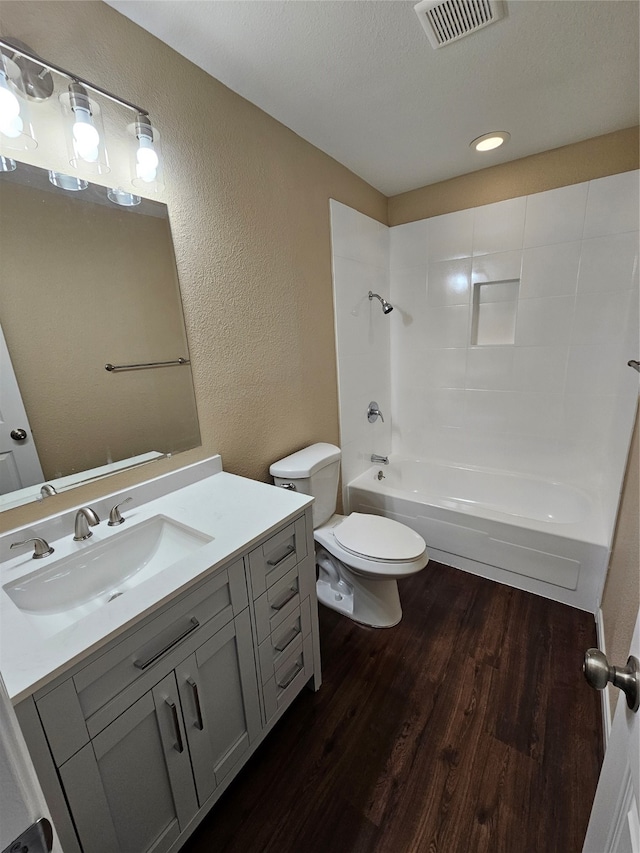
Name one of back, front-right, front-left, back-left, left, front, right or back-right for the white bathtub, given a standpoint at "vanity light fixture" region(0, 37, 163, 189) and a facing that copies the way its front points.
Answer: front-left

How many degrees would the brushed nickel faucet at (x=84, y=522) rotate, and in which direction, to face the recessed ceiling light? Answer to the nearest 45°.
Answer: approximately 45° to its left

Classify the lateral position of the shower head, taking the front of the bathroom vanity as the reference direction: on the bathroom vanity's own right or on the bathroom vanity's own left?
on the bathroom vanity's own left

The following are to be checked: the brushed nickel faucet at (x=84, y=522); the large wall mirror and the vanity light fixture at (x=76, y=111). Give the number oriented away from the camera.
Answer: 0

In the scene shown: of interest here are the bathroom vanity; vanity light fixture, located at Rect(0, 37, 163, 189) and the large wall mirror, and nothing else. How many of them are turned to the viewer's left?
0

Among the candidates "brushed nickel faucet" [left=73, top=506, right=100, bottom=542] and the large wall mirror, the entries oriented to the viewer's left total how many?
0

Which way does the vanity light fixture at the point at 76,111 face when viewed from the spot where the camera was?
facing the viewer and to the right of the viewer

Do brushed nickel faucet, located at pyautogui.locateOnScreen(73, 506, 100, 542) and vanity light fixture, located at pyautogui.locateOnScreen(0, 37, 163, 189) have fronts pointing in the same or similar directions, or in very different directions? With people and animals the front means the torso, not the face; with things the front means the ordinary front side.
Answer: same or similar directions

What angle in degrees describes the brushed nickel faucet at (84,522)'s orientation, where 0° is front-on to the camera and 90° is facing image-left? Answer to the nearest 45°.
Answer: approximately 315°

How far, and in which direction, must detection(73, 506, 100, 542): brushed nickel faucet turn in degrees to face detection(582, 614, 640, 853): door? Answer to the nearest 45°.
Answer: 0° — it already faces it

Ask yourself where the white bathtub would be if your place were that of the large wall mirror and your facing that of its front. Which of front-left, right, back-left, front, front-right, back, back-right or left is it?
front-left
